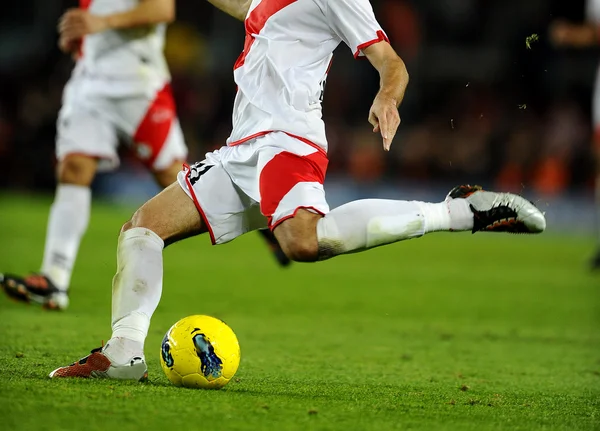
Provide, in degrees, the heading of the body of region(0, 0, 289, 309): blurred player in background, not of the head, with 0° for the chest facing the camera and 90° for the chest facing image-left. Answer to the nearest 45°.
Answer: approximately 45°

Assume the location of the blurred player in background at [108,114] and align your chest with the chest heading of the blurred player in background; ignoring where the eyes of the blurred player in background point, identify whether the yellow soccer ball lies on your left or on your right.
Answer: on your left
